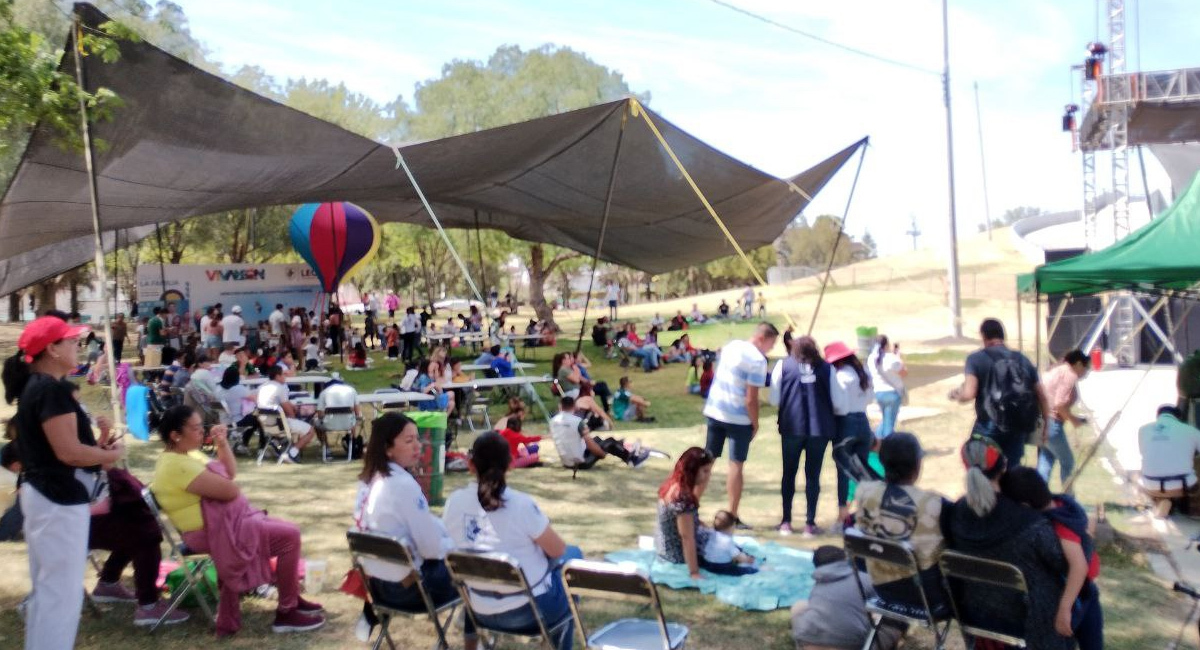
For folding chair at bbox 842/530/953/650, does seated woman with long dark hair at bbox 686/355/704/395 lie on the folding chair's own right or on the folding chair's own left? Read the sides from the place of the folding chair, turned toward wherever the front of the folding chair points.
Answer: on the folding chair's own left

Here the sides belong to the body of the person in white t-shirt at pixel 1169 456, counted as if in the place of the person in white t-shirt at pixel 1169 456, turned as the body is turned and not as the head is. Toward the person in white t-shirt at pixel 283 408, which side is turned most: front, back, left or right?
left

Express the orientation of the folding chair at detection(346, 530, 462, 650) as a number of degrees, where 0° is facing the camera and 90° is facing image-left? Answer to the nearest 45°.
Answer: approximately 225°

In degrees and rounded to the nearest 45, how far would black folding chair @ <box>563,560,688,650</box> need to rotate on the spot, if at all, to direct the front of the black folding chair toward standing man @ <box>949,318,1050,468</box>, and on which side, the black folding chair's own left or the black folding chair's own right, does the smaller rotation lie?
0° — it already faces them

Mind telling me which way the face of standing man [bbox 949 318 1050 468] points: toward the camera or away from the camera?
away from the camera

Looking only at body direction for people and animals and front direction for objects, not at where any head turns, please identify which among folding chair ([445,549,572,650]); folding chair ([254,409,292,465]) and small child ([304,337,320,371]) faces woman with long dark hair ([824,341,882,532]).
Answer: folding chair ([445,549,572,650])
